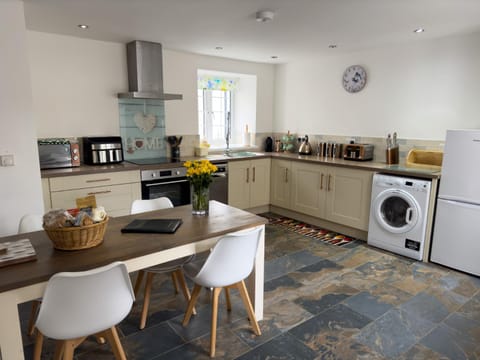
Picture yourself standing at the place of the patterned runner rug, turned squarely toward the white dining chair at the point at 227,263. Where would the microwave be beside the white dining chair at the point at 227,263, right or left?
right

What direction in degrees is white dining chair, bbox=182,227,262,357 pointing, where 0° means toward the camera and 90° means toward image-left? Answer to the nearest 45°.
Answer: approximately 135°

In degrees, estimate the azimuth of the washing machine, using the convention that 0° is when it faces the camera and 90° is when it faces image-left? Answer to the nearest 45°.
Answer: approximately 0°

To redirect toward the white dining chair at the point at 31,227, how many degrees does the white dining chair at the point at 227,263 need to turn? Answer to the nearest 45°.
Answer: approximately 45° to its left

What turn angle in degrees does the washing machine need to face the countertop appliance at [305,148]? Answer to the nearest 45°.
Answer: approximately 135° to its right

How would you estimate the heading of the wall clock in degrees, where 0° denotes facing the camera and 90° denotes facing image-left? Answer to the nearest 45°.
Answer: approximately 45°

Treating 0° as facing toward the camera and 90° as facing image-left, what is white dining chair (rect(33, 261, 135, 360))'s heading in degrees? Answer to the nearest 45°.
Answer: approximately 135°

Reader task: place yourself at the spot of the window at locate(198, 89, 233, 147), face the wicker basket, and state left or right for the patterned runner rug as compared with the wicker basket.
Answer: left

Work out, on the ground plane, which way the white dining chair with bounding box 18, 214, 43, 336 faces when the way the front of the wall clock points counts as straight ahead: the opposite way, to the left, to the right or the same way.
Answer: to the left
